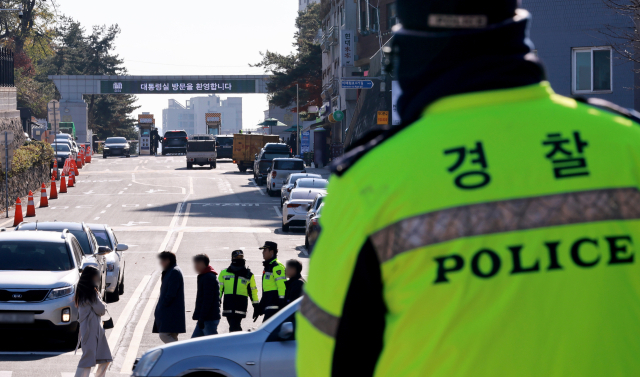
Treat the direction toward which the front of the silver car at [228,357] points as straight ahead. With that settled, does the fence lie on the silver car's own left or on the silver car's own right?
on the silver car's own right

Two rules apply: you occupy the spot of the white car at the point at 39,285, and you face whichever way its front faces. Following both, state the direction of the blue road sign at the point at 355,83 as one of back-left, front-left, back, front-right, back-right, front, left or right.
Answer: back-left

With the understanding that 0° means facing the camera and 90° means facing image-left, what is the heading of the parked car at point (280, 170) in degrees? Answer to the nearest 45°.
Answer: approximately 180°

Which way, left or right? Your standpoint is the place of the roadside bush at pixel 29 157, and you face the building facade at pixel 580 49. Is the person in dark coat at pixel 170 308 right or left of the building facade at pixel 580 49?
right
